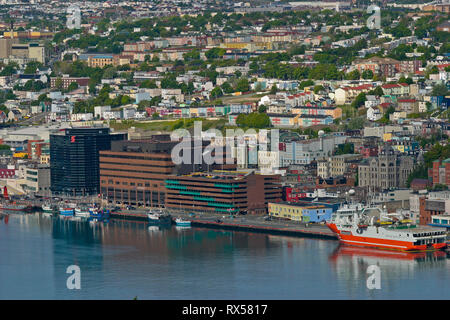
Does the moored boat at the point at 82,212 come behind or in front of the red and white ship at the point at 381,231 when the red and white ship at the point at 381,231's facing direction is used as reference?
in front

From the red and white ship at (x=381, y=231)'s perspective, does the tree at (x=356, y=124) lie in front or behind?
in front

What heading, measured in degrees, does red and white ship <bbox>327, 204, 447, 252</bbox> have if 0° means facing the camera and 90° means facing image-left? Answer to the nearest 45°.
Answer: approximately 135°

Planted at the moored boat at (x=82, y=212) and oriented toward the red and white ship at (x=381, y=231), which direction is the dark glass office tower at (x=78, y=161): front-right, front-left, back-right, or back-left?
back-left
